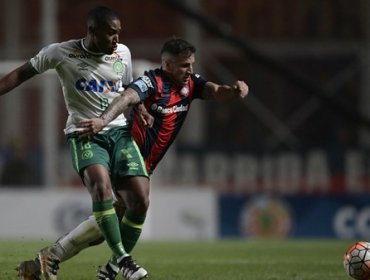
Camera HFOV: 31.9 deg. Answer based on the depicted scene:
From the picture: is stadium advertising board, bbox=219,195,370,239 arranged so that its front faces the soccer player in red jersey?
yes

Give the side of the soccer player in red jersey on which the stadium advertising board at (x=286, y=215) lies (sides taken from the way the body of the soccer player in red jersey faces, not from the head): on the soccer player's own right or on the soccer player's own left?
on the soccer player's own left

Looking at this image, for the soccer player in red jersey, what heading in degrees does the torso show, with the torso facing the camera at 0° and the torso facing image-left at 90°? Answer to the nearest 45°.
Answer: approximately 315°

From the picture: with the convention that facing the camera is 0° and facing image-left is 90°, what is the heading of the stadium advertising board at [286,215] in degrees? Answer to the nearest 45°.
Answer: approximately 0°

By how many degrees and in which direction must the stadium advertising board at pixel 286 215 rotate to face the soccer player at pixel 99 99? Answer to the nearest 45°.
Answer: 0° — it already faces them
